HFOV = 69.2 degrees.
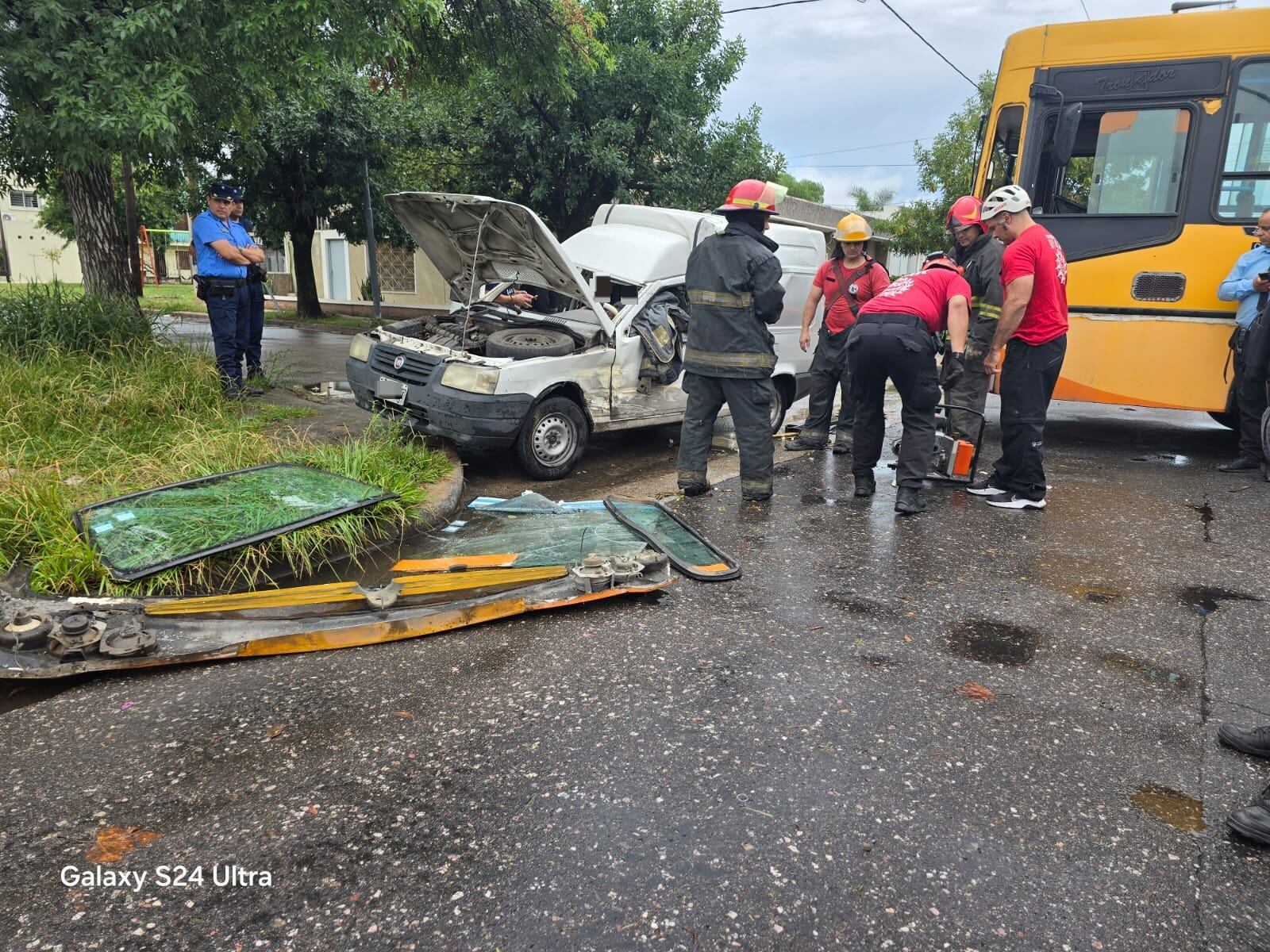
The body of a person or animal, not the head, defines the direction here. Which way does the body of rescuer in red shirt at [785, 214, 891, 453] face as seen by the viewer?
toward the camera

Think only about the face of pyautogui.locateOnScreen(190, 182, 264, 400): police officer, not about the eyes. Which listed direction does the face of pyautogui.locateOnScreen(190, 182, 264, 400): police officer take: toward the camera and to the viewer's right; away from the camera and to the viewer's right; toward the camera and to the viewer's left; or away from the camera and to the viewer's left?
toward the camera and to the viewer's right

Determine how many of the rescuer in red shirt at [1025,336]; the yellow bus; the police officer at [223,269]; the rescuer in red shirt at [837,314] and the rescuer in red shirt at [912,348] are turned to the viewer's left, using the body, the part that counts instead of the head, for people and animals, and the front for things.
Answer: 2

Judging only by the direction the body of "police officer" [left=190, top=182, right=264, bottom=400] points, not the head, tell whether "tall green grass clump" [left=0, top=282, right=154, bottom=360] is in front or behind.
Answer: behind

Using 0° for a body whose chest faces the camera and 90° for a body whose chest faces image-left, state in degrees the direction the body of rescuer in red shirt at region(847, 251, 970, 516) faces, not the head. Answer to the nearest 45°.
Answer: approximately 225°

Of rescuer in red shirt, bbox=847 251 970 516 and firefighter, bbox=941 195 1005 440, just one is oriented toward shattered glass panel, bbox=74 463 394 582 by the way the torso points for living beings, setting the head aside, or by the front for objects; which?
the firefighter

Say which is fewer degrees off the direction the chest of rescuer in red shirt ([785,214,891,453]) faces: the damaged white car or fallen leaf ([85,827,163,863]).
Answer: the fallen leaf

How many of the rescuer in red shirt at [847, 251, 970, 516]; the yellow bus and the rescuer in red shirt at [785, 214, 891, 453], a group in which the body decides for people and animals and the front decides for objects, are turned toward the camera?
1

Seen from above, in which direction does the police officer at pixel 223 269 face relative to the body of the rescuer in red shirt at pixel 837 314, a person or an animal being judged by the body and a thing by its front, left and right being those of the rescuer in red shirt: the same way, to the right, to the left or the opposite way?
to the left

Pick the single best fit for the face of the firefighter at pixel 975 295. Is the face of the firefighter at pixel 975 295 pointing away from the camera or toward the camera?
toward the camera

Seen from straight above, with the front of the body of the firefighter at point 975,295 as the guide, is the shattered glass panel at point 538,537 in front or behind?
in front

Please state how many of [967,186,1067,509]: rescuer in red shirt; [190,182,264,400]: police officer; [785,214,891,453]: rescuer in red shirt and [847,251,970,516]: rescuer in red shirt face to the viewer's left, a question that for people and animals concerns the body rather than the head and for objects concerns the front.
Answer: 1

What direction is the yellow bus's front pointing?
to the viewer's left

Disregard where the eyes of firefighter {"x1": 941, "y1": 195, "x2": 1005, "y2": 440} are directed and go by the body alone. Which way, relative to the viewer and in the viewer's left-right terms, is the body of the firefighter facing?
facing the viewer and to the left of the viewer

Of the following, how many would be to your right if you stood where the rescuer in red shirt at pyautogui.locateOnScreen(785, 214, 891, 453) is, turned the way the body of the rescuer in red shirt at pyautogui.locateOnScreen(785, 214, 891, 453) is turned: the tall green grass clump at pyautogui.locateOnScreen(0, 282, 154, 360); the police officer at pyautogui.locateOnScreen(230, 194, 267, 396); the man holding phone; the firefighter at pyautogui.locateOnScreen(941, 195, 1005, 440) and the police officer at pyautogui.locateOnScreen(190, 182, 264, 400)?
3

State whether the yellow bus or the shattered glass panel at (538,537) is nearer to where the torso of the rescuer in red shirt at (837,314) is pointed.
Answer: the shattered glass panel

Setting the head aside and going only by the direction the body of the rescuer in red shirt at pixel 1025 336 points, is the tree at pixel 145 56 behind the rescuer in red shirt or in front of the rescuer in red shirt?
in front

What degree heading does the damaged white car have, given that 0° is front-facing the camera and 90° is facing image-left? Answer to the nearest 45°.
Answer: approximately 45°
